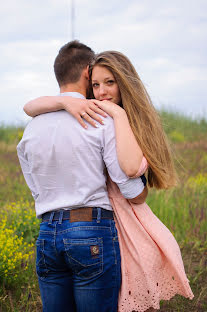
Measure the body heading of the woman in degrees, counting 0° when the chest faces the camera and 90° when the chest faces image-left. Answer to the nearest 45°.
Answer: approximately 45°

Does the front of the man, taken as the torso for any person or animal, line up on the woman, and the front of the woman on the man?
yes

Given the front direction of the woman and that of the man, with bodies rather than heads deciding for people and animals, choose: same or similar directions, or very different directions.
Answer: very different directions

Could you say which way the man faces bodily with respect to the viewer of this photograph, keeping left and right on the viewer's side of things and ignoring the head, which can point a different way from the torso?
facing away from the viewer and to the right of the viewer
